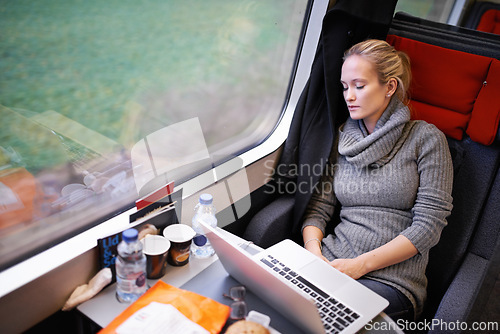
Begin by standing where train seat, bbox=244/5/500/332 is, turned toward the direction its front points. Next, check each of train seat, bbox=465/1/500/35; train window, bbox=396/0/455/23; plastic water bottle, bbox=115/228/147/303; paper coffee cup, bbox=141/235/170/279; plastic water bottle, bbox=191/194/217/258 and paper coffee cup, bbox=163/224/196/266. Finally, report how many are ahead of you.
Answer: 4

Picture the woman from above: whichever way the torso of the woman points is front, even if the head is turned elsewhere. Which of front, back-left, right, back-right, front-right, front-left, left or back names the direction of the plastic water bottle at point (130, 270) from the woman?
front

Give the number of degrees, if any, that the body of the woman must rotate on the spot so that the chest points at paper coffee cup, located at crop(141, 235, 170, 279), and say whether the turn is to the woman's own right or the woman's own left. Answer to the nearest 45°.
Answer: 0° — they already face it

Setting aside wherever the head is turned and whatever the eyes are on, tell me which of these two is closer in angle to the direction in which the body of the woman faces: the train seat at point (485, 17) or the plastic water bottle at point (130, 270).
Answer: the plastic water bottle

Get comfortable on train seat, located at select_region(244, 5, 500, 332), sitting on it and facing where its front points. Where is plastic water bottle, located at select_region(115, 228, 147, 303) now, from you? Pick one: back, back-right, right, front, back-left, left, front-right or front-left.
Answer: front

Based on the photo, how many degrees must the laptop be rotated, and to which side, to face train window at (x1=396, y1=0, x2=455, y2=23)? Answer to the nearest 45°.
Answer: approximately 45° to its left

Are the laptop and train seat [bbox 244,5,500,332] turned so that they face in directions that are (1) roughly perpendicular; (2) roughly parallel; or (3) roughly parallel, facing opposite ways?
roughly parallel, facing opposite ways

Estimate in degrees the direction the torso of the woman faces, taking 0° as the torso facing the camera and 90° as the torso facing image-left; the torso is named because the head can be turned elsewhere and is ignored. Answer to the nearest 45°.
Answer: approximately 45°

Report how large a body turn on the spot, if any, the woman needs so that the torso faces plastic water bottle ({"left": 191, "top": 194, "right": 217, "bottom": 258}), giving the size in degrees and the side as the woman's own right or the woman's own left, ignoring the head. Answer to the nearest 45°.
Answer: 0° — they already face it

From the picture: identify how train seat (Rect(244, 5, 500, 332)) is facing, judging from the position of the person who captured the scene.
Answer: facing the viewer and to the left of the viewer

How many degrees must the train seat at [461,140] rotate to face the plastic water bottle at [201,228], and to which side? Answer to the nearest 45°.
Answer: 0° — it already faces it

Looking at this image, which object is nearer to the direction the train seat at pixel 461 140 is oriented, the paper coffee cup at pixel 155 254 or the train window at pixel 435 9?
the paper coffee cup

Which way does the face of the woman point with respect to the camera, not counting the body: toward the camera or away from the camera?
toward the camera

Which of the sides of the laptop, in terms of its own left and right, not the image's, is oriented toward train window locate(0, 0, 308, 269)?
left

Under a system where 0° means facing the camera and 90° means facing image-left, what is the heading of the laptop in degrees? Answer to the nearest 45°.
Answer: approximately 225°

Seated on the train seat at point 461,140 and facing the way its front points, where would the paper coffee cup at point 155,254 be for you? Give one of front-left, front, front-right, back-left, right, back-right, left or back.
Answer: front

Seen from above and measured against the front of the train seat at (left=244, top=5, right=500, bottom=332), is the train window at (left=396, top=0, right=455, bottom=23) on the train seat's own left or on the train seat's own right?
on the train seat's own right

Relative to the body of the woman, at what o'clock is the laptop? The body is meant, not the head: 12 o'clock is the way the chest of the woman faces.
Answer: The laptop is roughly at 11 o'clock from the woman.

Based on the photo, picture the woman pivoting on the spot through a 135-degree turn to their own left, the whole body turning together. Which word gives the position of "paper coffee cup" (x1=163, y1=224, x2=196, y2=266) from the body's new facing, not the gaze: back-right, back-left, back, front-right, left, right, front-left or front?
back-right
